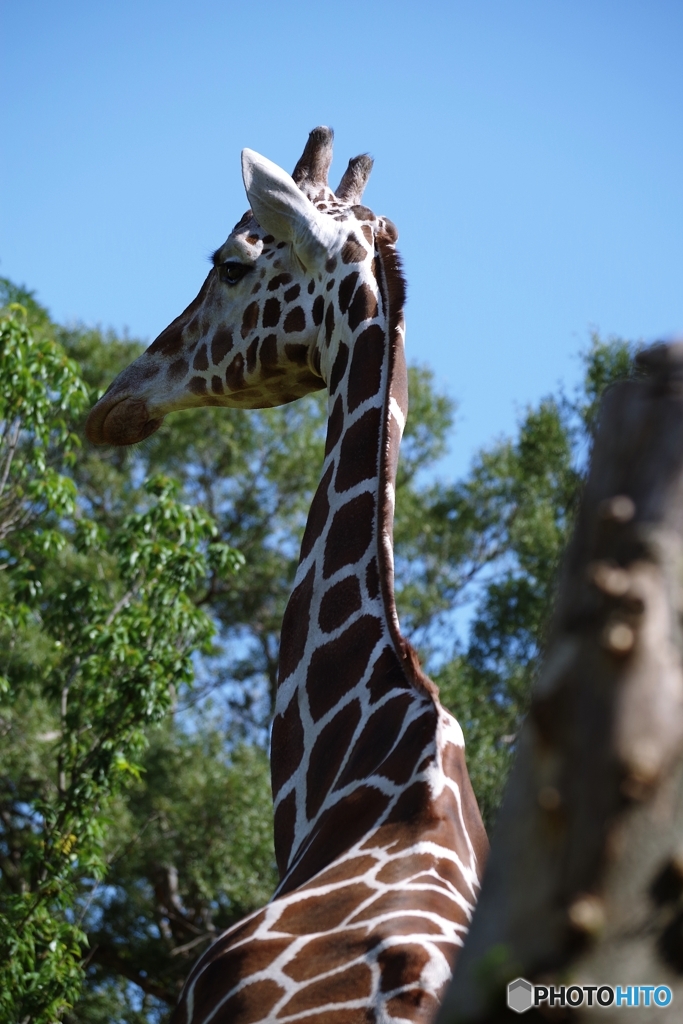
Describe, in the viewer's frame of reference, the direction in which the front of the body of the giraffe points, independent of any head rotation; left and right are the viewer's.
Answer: facing away from the viewer and to the left of the viewer

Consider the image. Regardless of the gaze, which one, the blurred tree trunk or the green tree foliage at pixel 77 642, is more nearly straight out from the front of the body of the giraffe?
the green tree foliage
